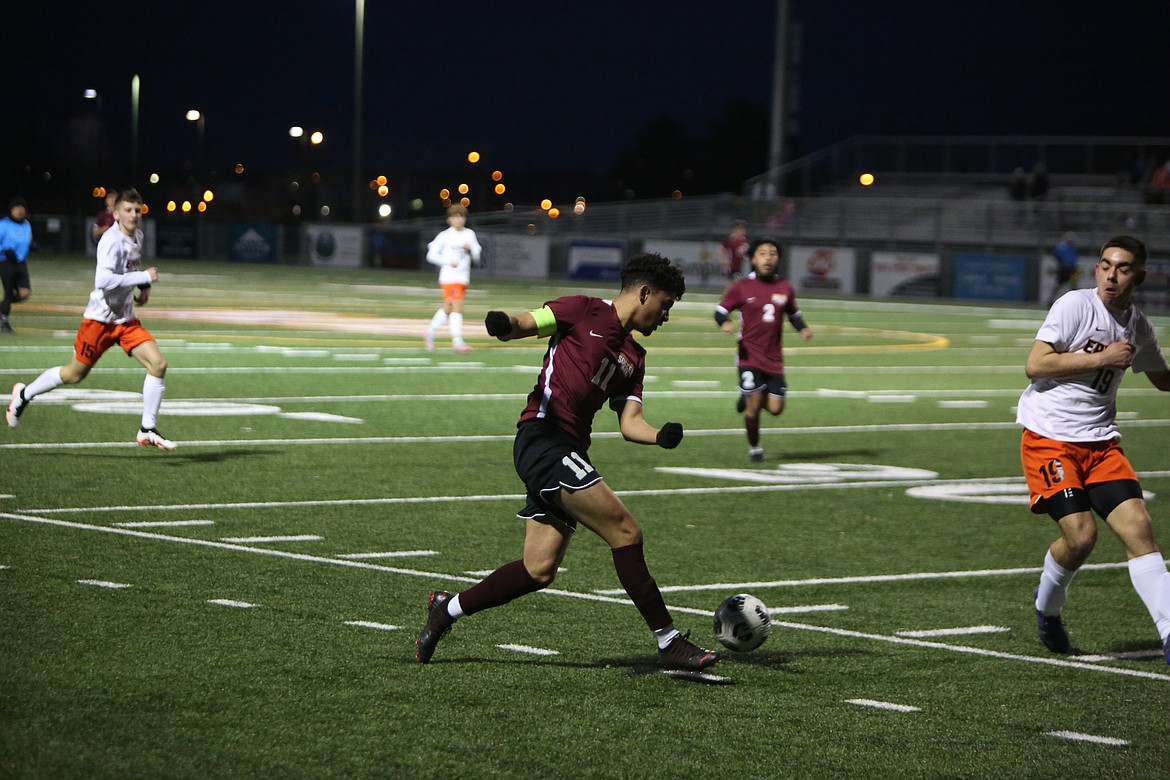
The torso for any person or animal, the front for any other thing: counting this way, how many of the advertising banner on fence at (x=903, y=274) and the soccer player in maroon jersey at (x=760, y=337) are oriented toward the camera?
2

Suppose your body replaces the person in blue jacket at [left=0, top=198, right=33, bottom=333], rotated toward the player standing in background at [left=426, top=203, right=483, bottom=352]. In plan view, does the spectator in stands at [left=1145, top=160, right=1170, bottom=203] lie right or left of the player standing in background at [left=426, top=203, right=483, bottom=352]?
left

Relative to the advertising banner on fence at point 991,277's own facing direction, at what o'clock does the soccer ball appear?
The soccer ball is roughly at 12 o'clock from the advertising banner on fence.

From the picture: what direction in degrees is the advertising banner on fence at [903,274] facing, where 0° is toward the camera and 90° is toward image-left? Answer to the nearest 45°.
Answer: approximately 0°

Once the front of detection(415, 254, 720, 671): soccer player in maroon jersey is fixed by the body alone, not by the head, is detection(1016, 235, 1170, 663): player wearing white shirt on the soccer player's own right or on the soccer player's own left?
on the soccer player's own left

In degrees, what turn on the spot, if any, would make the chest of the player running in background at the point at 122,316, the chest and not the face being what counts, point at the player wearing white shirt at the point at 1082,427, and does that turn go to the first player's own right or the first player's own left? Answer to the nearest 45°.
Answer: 0° — they already face them

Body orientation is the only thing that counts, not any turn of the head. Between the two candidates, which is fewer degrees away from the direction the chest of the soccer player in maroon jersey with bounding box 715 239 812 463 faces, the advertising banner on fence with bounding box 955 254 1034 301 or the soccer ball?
the soccer ball

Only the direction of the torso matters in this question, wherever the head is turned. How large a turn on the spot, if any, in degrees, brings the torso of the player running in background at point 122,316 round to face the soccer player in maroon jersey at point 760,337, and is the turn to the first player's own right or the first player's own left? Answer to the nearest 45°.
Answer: approximately 45° to the first player's own left

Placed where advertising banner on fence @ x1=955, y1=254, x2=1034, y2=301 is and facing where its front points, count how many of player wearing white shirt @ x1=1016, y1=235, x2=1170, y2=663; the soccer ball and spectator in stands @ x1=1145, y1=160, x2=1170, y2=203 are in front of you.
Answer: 2

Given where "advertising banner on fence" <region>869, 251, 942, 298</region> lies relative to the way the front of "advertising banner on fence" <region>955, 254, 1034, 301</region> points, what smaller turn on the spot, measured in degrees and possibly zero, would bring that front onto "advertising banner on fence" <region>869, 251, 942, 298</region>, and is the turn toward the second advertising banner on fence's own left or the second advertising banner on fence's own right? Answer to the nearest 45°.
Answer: approximately 90° to the second advertising banner on fence's own right

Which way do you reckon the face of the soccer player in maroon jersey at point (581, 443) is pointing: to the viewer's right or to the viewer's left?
to the viewer's right

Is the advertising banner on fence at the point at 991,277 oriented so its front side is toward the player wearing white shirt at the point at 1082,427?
yes

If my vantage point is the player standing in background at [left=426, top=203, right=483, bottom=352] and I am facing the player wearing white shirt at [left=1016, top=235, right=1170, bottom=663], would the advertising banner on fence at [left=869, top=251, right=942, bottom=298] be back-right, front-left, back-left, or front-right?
back-left

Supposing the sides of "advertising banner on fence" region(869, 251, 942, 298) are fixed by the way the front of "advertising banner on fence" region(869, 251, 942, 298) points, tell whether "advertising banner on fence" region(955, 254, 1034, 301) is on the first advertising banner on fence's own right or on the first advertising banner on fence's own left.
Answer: on the first advertising banner on fence's own left
